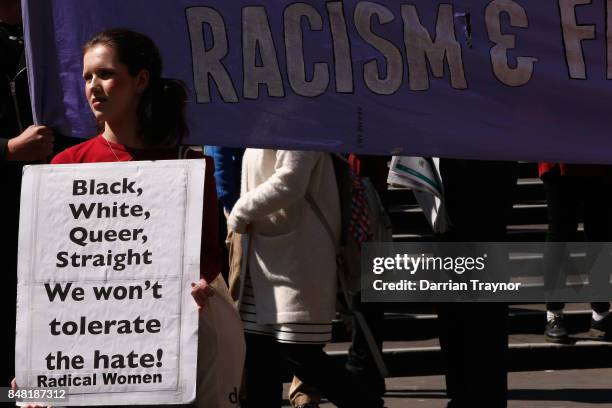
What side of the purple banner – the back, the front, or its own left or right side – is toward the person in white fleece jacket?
back

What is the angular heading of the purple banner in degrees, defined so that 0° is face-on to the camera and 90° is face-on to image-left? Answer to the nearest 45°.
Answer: approximately 0°

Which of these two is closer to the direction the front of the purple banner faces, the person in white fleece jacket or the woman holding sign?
the woman holding sign
